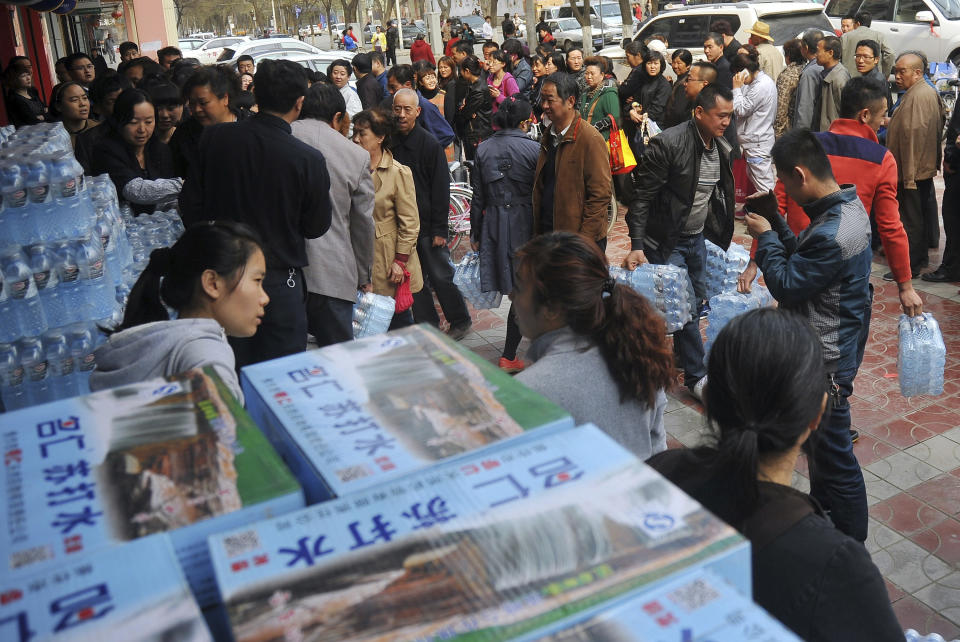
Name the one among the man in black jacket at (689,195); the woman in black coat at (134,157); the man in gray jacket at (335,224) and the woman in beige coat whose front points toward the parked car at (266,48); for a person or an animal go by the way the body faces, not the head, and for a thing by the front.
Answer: the man in gray jacket

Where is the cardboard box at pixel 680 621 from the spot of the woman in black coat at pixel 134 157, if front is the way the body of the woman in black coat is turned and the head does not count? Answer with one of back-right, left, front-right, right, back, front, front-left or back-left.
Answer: front-right

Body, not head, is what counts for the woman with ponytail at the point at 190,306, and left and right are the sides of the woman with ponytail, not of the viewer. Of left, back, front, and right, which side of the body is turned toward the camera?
right

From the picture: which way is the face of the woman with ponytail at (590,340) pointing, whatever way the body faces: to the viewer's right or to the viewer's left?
to the viewer's left

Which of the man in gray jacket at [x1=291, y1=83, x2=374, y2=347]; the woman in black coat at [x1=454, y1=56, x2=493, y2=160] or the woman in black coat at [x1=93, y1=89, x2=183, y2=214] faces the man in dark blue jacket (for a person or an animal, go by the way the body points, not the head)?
the woman in black coat at [x1=93, y1=89, x2=183, y2=214]

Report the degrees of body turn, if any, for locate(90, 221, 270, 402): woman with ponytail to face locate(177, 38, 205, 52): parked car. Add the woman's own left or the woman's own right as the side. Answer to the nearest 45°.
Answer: approximately 90° to the woman's own left

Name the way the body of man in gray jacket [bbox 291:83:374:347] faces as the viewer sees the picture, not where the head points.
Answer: away from the camera

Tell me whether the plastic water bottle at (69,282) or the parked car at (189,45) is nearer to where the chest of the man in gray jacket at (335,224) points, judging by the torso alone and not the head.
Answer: the parked car

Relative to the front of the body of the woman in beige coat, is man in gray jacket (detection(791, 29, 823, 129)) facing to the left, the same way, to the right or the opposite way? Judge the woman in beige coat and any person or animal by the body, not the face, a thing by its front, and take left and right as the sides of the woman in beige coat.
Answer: to the right

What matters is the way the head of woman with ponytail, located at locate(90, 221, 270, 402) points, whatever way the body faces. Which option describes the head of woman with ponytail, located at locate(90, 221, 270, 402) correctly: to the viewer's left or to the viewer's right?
to the viewer's right
